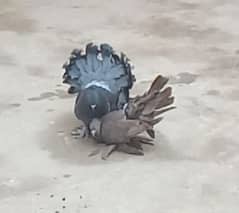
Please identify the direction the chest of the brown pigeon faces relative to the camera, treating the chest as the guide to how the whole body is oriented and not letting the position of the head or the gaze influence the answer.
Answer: to the viewer's left
